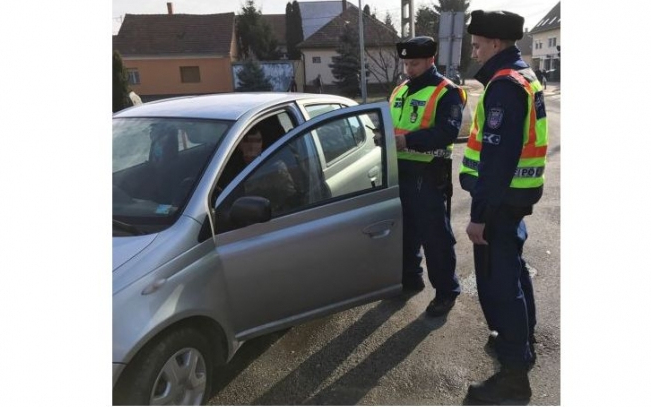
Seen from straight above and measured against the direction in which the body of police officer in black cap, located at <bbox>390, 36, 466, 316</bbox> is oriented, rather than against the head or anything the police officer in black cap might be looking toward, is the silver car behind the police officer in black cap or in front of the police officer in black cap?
in front

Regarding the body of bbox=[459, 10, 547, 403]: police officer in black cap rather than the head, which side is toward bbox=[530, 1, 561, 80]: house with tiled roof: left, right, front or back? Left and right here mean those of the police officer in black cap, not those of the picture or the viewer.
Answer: right

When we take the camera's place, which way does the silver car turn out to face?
facing the viewer and to the left of the viewer

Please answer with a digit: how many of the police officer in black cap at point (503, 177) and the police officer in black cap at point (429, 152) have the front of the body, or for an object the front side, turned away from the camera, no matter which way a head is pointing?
0

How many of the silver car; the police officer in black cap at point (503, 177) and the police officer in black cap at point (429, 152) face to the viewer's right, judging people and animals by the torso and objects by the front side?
0

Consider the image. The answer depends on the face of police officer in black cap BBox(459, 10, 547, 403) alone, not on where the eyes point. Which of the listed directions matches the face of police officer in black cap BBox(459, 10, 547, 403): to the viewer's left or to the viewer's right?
to the viewer's left

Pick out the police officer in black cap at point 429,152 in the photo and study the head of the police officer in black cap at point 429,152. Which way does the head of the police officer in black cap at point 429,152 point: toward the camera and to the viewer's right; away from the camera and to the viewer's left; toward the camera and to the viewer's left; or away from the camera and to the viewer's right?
toward the camera and to the viewer's left

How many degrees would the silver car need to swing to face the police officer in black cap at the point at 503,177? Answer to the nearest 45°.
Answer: approximately 135° to its left

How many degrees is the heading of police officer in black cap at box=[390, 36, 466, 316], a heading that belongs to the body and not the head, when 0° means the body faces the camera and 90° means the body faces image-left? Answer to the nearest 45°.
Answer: approximately 45°

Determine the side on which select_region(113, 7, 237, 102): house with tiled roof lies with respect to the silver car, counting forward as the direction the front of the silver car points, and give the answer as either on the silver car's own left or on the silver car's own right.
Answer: on the silver car's own right

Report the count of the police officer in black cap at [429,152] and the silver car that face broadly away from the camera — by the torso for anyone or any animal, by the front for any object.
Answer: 0

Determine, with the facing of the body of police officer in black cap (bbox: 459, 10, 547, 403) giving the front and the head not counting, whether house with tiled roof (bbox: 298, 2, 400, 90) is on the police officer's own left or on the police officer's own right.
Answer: on the police officer's own right
